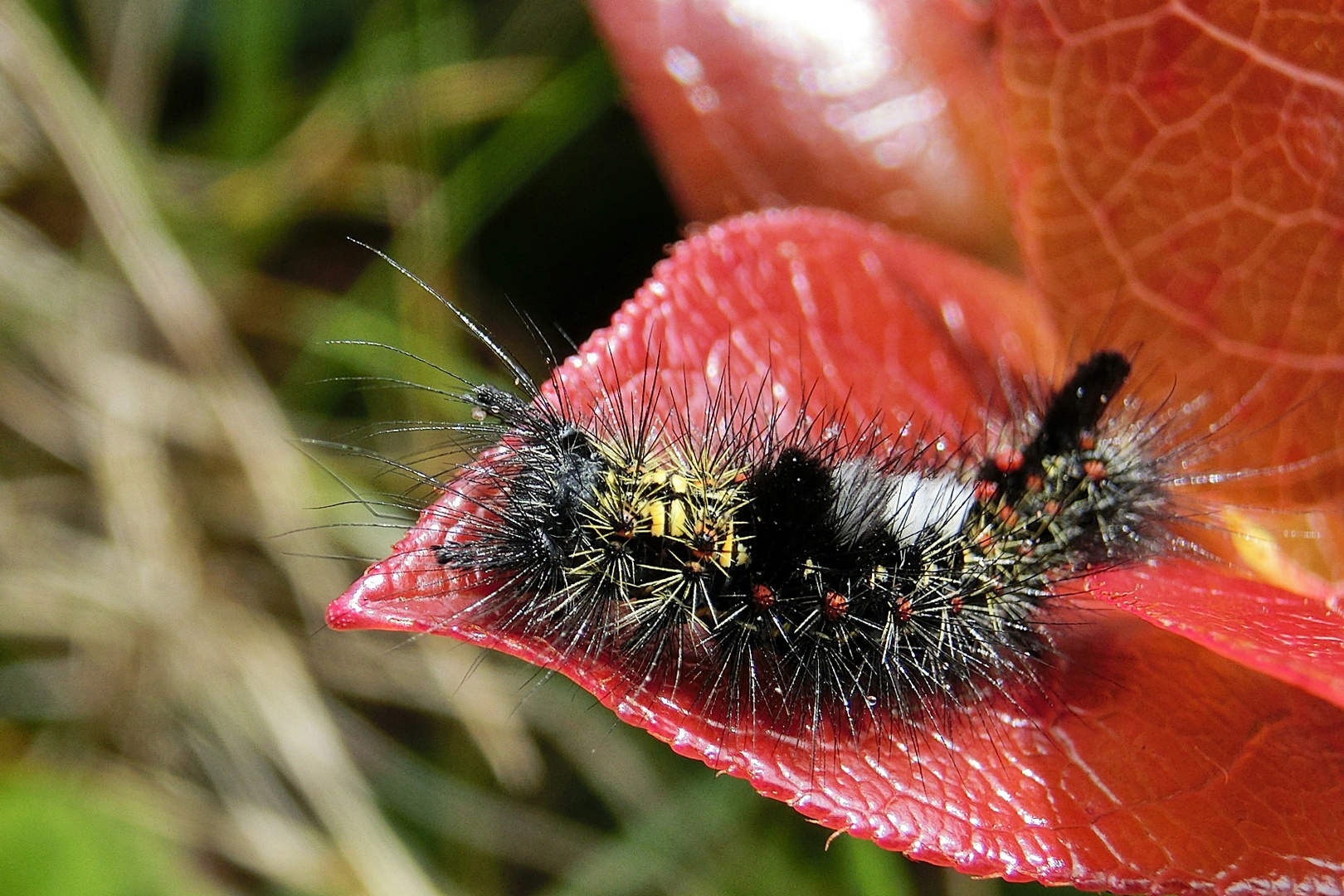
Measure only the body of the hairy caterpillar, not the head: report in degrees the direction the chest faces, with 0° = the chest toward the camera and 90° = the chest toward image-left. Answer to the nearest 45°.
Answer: approximately 90°
